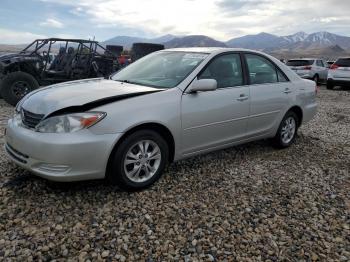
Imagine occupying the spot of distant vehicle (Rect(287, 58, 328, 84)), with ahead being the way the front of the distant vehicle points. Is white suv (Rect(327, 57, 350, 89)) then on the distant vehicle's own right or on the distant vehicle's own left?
on the distant vehicle's own right

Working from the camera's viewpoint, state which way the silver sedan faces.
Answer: facing the viewer and to the left of the viewer

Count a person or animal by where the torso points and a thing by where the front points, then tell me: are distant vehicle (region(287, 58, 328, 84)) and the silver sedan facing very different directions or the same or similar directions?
very different directions

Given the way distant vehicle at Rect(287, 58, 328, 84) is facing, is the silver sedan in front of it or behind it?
behind

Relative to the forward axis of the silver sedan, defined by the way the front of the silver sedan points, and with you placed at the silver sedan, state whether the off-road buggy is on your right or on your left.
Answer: on your right

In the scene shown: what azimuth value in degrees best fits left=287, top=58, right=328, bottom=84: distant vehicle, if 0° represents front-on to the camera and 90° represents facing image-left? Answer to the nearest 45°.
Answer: approximately 225°

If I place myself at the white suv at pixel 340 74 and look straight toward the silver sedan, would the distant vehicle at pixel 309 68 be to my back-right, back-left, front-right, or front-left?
back-right

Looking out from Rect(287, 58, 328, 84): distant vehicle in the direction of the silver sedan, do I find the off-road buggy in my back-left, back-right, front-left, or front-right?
front-right

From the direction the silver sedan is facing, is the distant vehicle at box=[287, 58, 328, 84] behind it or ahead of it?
behind

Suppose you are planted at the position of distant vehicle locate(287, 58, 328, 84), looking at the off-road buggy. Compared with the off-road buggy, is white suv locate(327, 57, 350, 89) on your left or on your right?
left

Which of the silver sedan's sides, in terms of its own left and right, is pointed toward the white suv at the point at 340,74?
back
